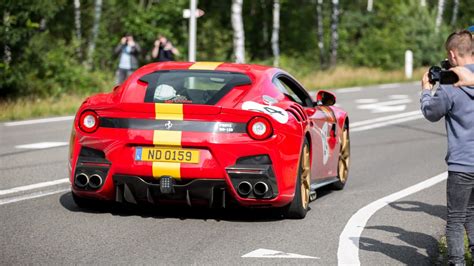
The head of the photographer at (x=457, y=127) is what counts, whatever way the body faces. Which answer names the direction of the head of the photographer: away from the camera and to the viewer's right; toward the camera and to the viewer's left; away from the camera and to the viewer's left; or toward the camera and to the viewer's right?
away from the camera and to the viewer's left

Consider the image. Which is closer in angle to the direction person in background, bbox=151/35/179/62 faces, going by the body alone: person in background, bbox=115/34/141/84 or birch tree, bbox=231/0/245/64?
the person in background

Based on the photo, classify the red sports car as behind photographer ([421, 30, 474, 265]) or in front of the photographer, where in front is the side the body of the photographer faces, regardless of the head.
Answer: in front

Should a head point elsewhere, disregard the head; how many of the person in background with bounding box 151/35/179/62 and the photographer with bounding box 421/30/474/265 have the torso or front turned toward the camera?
1

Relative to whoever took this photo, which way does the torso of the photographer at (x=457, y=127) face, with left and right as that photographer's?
facing away from the viewer and to the left of the viewer

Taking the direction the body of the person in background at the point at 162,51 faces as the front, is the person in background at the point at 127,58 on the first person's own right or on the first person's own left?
on the first person's own right

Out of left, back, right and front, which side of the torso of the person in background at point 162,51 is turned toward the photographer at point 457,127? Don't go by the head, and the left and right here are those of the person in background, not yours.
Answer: front

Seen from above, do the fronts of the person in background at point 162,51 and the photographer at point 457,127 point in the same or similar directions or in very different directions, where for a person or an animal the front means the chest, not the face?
very different directions

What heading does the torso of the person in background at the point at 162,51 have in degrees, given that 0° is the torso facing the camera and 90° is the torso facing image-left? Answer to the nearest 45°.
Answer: approximately 0°

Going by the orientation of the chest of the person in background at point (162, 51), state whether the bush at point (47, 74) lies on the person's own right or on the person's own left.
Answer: on the person's own right

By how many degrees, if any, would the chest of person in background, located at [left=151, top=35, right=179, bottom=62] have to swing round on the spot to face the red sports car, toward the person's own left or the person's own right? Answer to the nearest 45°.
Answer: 0° — they already face it
